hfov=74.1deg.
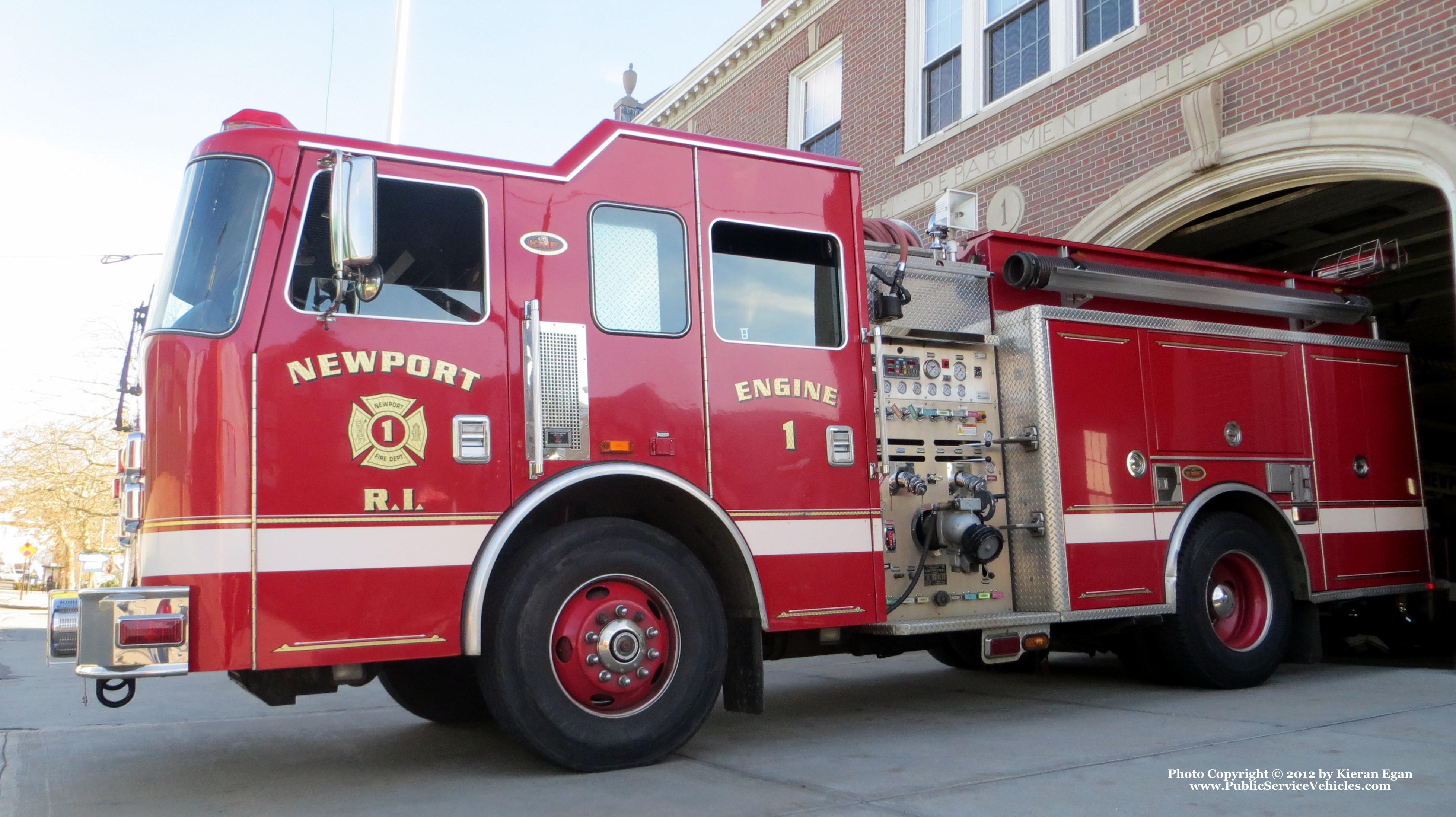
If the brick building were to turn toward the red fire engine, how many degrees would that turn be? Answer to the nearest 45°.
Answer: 0° — it already faces it

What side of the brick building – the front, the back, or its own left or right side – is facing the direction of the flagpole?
front

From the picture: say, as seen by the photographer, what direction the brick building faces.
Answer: facing the viewer and to the left of the viewer
